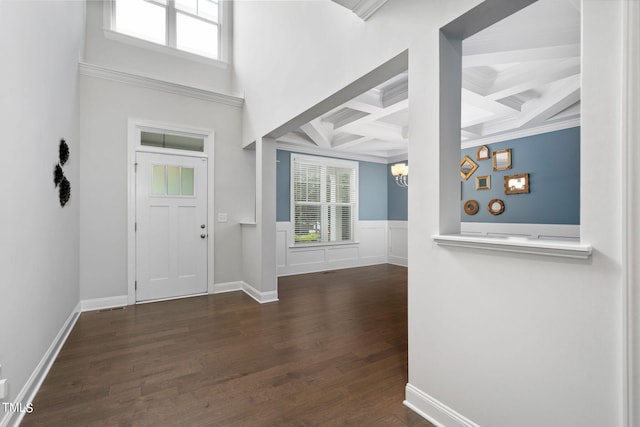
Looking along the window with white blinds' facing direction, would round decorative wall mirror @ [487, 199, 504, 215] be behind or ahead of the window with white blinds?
ahead

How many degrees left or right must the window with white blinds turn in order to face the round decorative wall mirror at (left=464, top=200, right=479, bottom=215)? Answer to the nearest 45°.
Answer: approximately 45° to its left

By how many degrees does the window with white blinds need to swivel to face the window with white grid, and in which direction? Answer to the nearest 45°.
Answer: approximately 90° to its right

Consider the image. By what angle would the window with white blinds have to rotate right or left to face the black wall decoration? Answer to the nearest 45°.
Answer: approximately 90° to its right

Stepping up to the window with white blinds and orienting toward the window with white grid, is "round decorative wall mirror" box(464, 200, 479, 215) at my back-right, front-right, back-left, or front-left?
back-left

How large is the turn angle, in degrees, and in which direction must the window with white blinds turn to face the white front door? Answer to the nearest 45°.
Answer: approximately 90° to its right

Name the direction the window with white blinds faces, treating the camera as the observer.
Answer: facing the viewer and to the right of the viewer

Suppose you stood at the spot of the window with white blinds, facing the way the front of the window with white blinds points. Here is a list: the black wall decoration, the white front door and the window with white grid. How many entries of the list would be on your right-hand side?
3
